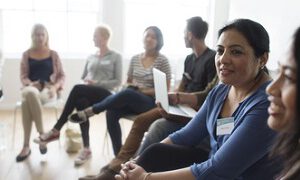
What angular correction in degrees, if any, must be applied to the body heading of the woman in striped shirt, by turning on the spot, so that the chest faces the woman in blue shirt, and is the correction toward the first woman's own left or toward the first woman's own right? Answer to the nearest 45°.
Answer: approximately 45° to the first woman's own left

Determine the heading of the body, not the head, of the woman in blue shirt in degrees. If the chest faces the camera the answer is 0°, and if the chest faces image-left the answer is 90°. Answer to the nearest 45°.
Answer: approximately 45°

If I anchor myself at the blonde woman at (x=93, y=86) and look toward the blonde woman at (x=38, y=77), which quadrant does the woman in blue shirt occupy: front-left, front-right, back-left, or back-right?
back-left

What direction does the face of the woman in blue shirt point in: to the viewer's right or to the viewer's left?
to the viewer's left

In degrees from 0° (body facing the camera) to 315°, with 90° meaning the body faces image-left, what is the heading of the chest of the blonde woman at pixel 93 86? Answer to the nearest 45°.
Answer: approximately 45°

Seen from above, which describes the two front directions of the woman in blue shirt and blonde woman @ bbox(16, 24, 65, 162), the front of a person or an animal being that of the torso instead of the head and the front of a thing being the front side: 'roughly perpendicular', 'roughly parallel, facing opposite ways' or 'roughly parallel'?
roughly perpendicular
